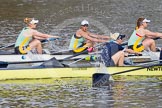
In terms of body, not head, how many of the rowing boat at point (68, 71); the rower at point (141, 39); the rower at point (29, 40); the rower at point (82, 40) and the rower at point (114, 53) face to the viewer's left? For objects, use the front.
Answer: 1

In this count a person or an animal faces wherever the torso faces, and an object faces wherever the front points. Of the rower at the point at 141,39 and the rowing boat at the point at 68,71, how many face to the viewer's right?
1

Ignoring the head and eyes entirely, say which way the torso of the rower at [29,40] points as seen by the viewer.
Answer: to the viewer's right

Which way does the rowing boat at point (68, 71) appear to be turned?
to the viewer's left

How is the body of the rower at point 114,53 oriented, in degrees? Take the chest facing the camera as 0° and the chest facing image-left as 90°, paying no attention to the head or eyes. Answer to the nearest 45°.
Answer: approximately 270°

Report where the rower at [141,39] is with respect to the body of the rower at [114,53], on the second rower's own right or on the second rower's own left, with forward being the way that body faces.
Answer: on the second rower's own left

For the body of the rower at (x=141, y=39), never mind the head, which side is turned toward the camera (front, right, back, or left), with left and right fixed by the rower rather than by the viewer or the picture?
right
